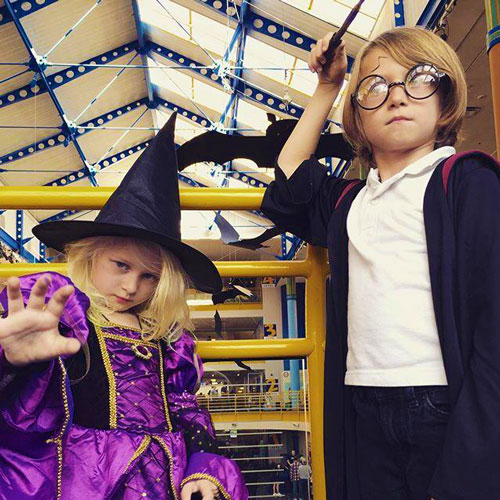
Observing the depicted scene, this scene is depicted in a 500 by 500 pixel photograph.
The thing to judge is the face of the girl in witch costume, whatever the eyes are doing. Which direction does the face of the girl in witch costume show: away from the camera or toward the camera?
toward the camera
